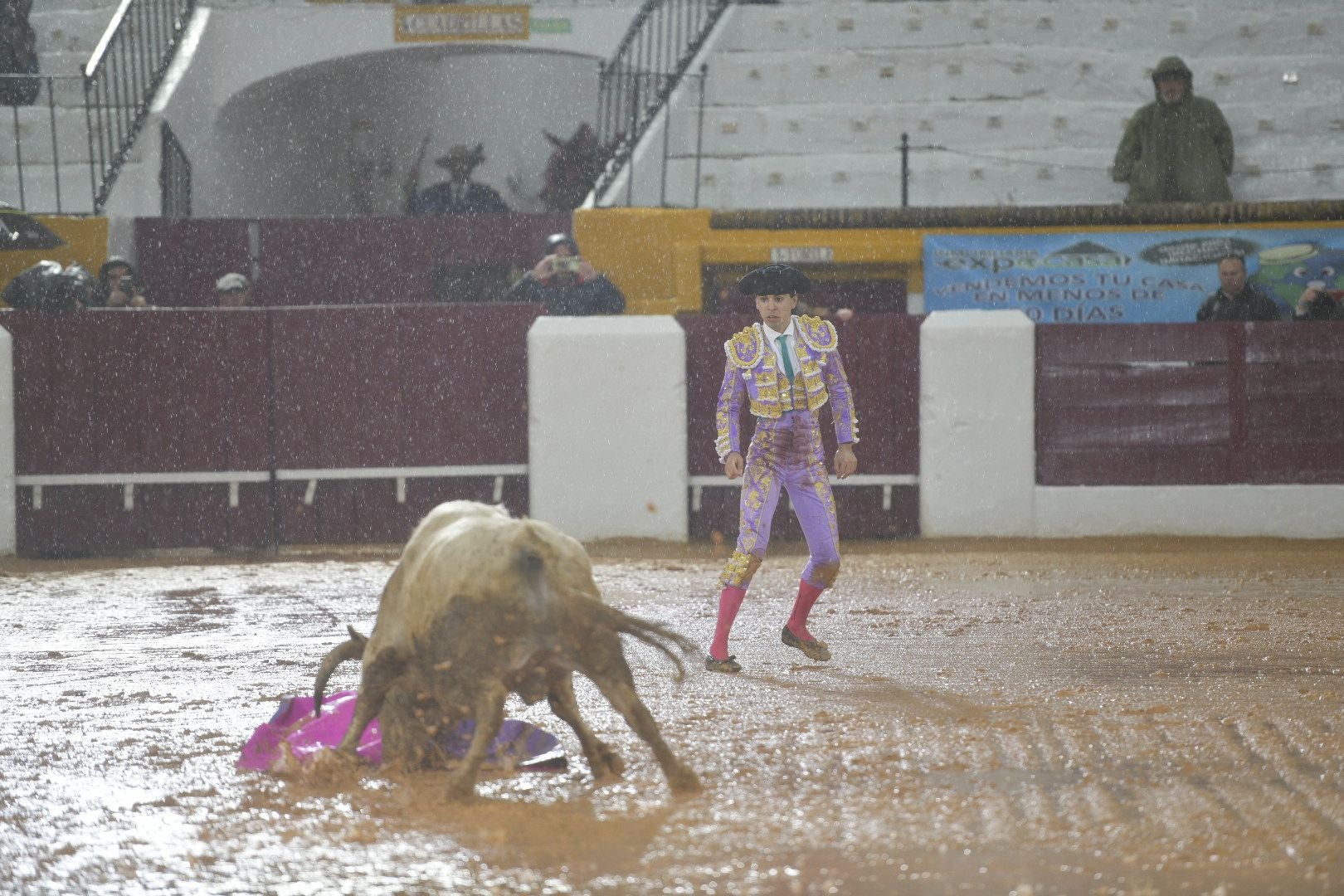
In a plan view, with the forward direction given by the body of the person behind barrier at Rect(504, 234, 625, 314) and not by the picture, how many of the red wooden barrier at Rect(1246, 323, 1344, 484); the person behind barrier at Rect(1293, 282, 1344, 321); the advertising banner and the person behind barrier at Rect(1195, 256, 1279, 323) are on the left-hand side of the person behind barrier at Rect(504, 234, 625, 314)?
4

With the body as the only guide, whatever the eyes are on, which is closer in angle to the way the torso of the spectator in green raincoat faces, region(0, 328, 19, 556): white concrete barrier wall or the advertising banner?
the advertising banner

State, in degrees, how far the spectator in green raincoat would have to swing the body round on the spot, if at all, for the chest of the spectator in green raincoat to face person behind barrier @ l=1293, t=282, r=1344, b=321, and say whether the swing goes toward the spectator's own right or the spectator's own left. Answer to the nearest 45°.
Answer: approximately 45° to the spectator's own left

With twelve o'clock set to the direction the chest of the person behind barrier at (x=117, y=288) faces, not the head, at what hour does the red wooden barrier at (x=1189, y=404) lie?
The red wooden barrier is roughly at 10 o'clock from the person behind barrier.

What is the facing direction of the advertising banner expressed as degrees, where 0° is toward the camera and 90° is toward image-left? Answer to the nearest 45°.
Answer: approximately 0°

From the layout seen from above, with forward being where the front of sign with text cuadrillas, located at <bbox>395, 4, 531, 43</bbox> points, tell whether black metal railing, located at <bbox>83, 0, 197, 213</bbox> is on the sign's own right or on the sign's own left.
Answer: on the sign's own right

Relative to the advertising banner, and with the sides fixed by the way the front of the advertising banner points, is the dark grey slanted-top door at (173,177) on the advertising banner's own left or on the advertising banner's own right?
on the advertising banner's own right

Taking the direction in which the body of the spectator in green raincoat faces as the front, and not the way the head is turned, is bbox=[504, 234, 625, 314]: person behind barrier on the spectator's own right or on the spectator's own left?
on the spectator's own right

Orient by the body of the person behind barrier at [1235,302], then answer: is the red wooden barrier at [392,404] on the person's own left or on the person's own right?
on the person's own right

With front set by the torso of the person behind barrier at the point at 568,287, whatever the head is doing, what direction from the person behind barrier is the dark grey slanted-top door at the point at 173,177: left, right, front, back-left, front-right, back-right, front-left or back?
back-right
